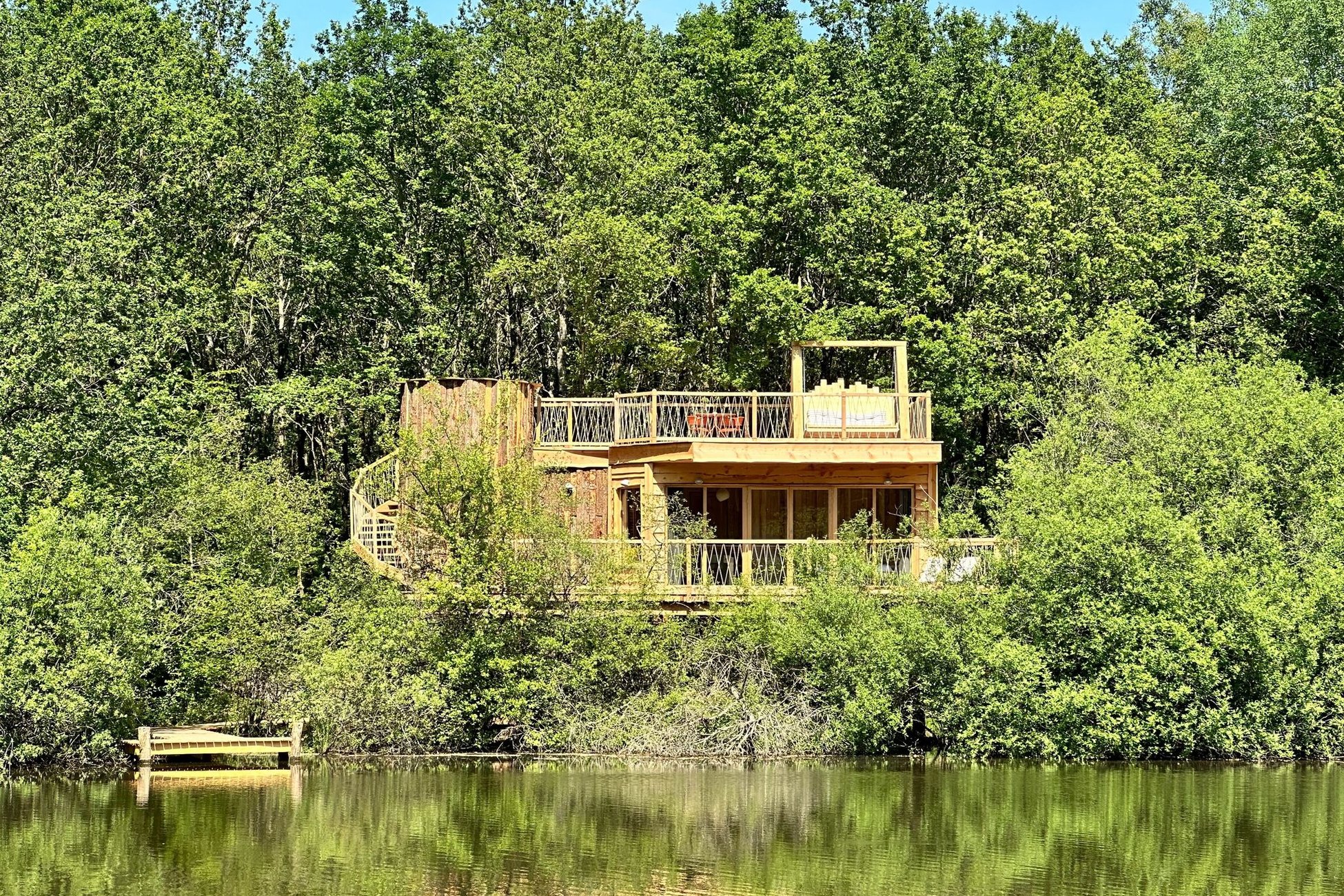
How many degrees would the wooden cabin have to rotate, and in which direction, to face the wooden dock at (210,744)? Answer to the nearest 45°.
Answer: approximately 45° to its right

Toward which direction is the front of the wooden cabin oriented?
toward the camera
